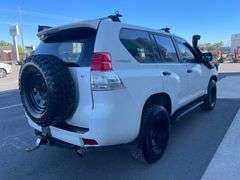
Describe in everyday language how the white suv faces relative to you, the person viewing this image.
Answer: facing away from the viewer and to the right of the viewer
